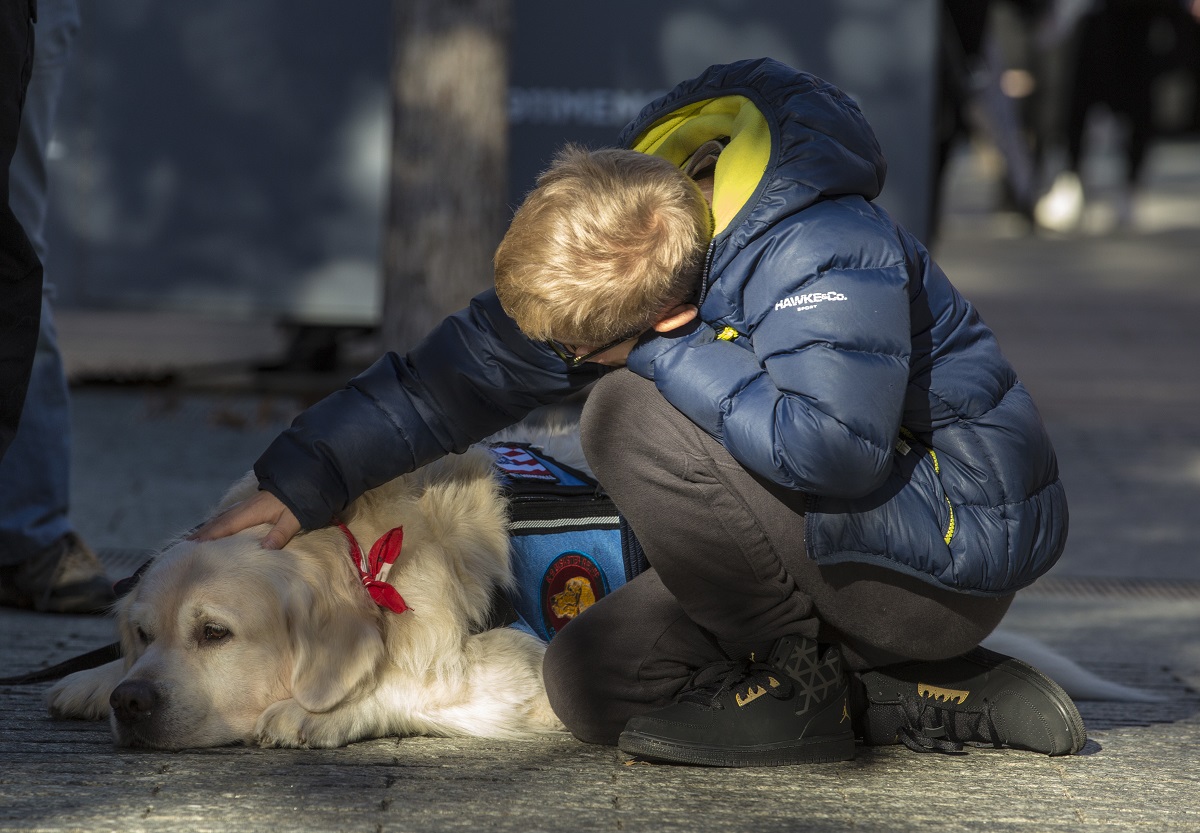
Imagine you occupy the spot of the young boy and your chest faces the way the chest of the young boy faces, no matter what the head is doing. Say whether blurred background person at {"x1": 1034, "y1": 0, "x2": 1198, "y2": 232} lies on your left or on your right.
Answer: on your right

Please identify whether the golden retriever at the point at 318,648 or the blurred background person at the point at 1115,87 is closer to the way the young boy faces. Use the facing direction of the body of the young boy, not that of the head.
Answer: the golden retriever

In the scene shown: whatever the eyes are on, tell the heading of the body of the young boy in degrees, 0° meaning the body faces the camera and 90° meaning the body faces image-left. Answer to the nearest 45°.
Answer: approximately 90°

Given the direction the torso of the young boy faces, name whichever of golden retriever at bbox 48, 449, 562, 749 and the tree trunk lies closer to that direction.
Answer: the golden retriever

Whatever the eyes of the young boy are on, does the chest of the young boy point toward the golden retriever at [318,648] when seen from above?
yes

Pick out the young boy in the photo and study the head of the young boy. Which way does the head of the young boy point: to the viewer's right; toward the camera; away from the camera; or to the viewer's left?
to the viewer's left

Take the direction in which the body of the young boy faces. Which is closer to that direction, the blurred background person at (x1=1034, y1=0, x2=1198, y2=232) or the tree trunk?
the tree trunk

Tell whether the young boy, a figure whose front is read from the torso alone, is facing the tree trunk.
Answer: no
